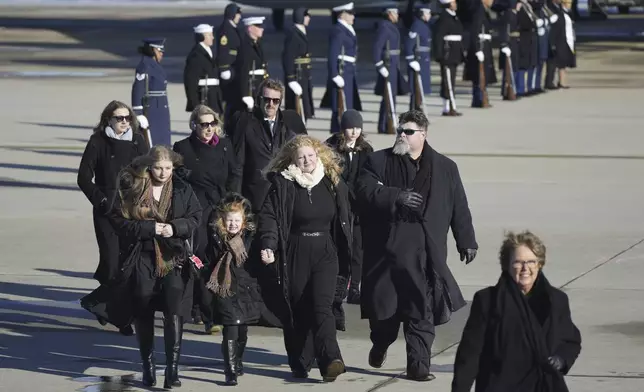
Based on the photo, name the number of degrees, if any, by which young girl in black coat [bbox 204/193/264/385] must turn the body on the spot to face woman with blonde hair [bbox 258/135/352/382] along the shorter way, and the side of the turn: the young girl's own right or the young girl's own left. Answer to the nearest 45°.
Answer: approximately 90° to the young girl's own left

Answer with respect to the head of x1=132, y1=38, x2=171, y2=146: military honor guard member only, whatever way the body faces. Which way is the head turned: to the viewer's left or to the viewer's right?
to the viewer's right

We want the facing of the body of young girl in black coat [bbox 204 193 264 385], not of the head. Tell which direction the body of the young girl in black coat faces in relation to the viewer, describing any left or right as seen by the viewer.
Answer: facing the viewer

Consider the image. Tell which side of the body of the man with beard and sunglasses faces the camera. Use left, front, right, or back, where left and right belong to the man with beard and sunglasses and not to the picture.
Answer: front

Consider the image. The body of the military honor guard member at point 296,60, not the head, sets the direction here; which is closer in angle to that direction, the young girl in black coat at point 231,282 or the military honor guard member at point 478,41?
the young girl in black coat

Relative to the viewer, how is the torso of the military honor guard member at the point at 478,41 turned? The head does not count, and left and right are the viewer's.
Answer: facing the viewer and to the right of the viewer

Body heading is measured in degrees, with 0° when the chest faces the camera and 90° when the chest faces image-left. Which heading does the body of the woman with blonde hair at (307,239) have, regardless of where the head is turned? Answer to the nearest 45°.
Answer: approximately 0°

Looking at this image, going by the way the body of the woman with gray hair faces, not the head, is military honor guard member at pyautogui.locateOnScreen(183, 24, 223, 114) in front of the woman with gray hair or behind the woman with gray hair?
behind

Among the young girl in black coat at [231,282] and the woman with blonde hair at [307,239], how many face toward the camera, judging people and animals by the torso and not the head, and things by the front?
2

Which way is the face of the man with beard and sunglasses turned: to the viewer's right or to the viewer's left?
to the viewer's left

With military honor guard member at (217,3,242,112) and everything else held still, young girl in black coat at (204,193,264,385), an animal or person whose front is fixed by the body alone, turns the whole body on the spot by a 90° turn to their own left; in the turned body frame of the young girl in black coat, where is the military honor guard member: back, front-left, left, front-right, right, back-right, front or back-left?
left
